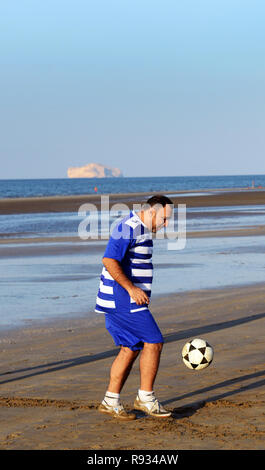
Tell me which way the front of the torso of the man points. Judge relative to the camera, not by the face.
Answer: to the viewer's right

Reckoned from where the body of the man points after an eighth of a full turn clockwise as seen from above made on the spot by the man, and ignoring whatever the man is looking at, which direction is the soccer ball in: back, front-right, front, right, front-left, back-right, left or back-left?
left

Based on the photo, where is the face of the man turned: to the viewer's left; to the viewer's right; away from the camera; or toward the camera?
to the viewer's right
